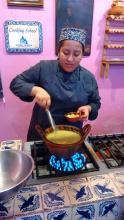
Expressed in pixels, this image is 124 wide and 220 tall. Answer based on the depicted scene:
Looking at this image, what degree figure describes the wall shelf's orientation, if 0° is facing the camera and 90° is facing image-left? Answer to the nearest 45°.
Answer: approximately 0°

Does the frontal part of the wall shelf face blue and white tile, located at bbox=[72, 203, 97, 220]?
yes

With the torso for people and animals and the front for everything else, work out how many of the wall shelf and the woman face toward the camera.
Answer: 2

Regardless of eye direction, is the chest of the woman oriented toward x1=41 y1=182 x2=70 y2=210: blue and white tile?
yes

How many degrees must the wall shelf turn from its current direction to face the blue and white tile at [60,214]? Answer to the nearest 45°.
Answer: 0° — it already faces it

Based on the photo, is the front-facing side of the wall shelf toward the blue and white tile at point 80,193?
yes
